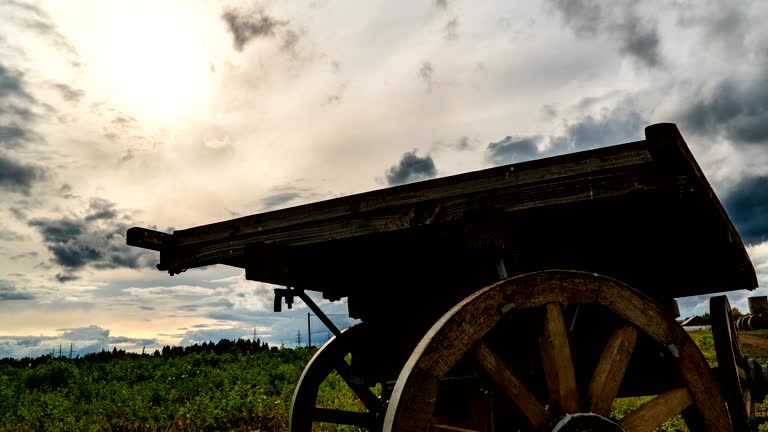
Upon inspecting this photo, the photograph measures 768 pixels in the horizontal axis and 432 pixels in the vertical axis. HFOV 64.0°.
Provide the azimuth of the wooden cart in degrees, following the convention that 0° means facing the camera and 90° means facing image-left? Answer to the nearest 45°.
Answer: approximately 135°
